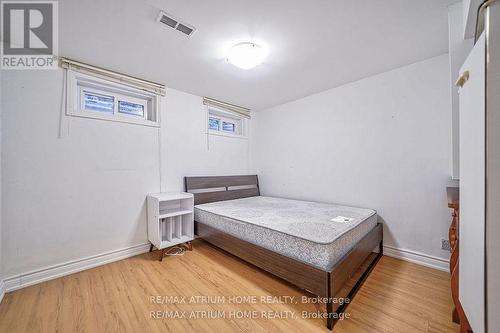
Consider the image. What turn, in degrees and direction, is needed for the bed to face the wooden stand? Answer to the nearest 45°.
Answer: approximately 45° to its left

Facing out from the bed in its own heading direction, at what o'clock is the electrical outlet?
The electrical outlet is roughly at 10 o'clock from the bed.

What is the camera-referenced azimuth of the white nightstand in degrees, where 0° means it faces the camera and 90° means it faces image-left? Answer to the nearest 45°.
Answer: approximately 315°

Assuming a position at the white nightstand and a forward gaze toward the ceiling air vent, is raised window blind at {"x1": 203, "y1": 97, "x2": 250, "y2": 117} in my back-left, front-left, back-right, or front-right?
back-left

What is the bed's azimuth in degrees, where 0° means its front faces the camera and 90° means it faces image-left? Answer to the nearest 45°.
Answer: approximately 315°
